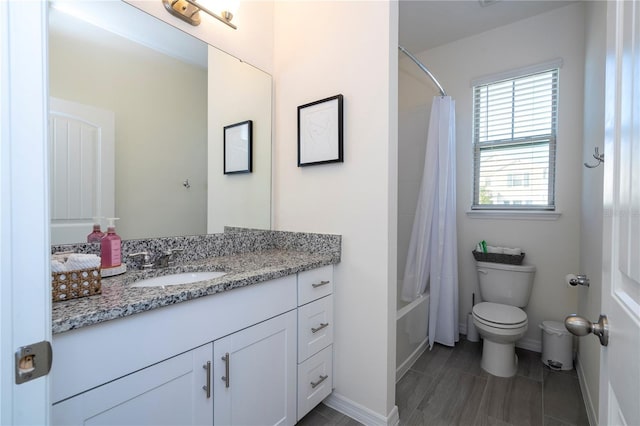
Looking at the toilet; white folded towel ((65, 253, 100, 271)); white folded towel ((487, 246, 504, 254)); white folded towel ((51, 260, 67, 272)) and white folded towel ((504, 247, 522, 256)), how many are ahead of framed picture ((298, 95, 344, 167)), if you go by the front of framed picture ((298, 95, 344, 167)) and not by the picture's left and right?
2

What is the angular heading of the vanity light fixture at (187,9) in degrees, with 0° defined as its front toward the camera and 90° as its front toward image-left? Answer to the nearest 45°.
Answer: approximately 315°

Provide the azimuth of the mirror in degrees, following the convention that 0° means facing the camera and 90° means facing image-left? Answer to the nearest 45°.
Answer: approximately 315°
